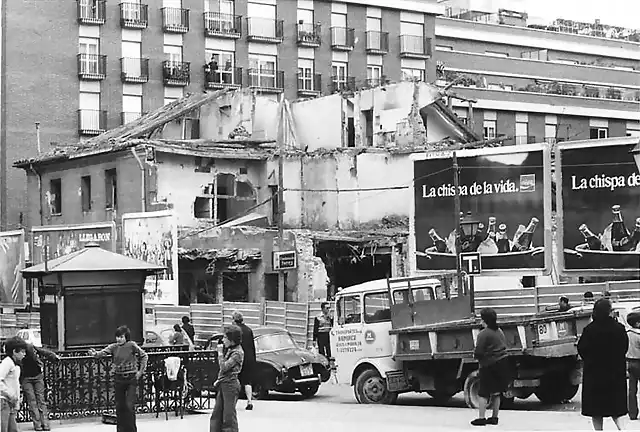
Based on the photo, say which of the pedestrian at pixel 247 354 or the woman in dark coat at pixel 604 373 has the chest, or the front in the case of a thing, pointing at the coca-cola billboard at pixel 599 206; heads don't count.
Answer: the woman in dark coat

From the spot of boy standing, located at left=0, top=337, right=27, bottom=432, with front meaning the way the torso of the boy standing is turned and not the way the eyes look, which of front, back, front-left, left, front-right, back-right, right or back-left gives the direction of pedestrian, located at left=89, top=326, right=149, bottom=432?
front-left

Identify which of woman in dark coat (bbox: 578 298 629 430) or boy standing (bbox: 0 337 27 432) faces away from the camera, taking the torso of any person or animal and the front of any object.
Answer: the woman in dark coat

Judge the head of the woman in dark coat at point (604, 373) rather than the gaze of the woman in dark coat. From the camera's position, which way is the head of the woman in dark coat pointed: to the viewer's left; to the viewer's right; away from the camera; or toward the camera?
away from the camera

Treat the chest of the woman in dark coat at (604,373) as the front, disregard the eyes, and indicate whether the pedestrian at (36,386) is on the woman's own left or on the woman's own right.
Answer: on the woman's own left

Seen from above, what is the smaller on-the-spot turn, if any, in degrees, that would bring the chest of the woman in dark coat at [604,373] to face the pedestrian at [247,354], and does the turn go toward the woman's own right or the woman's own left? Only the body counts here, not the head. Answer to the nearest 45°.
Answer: approximately 45° to the woman's own left

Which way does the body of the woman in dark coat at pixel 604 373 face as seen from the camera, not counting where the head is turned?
away from the camera

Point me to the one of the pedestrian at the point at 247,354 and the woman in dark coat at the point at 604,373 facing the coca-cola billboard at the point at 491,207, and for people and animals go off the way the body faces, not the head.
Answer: the woman in dark coat

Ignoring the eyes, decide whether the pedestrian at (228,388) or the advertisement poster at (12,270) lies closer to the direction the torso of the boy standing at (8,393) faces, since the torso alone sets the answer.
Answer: the pedestrian
